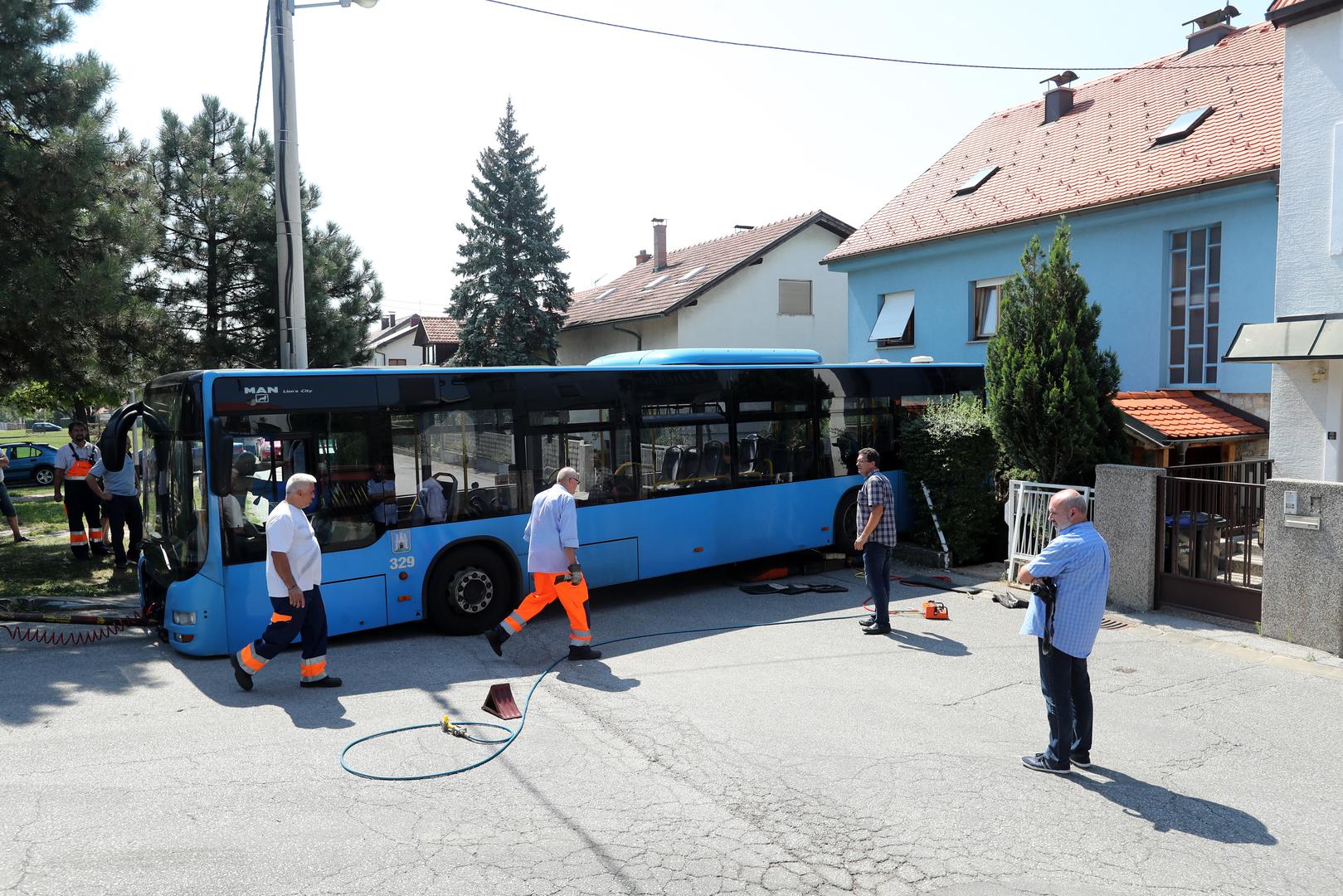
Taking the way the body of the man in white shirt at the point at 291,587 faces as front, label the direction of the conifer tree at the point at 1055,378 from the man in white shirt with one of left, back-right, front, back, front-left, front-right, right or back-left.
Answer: front

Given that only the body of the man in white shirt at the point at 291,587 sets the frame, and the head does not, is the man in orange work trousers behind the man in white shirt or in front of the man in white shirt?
in front

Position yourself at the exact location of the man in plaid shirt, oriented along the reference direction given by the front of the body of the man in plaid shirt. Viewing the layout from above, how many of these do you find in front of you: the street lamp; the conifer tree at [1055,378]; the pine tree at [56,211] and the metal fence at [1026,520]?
2

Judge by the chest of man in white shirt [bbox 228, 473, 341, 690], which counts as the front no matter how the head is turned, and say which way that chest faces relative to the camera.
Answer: to the viewer's right

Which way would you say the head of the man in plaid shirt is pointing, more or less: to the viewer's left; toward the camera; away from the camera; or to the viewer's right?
to the viewer's left

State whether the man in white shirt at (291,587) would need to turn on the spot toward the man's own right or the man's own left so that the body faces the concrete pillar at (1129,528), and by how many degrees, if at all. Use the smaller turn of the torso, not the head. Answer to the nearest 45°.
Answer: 0° — they already face it

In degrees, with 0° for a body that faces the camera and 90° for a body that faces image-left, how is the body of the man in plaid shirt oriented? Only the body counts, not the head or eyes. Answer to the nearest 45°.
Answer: approximately 90°

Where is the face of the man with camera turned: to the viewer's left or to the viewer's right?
to the viewer's left
